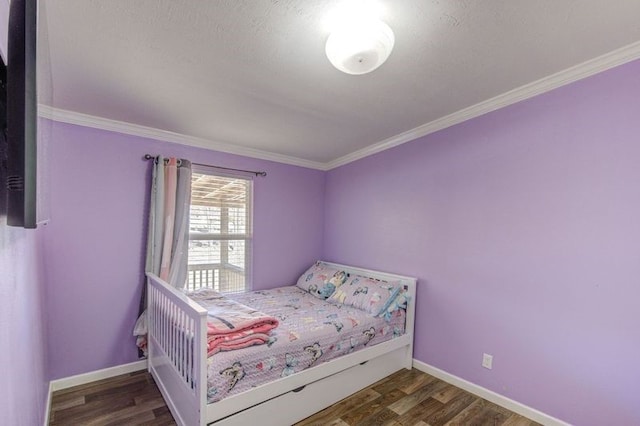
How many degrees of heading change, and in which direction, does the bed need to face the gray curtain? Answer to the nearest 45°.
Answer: approximately 90° to its right

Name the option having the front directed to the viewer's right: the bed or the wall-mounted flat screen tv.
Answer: the wall-mounted flat screen tv

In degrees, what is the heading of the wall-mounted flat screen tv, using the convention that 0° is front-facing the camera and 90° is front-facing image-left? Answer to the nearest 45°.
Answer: approximately 270°

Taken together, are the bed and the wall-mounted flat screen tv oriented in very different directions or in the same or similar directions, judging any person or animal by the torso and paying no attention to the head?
very different directions

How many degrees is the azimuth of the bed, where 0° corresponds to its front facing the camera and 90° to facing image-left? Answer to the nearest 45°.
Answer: approximately 45°

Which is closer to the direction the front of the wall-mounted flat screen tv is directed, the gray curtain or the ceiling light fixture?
the ceiling light fixture
